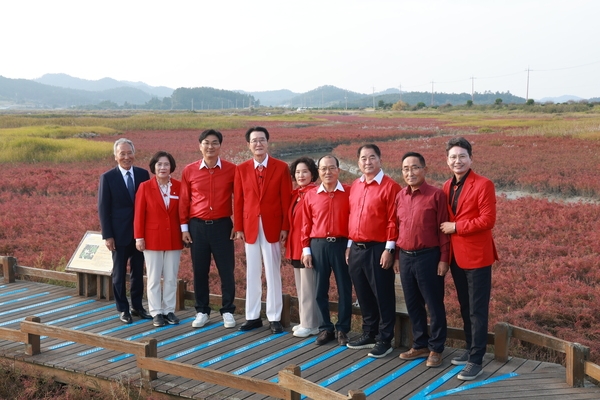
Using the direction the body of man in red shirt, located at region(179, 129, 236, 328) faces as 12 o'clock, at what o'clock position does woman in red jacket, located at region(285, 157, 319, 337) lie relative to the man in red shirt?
The woman in red jacket is roughly at 10 o'clock from the man in red shirt.

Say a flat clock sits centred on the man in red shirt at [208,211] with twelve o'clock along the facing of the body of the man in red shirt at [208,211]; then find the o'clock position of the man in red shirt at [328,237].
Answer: the man in red shirt at [328,237] is roughly at 10 o'clock from the man in red shirt at [208,211].

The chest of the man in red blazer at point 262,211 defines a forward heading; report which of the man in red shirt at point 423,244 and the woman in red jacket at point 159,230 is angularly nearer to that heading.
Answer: the man in red shirt

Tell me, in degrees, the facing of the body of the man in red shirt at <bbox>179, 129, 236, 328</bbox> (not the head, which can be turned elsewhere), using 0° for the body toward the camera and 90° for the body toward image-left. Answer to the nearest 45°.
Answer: approximately 0°

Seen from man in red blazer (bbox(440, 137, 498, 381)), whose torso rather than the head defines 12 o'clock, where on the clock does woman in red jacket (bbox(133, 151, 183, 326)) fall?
The woman in red jacket is roughly at 2 o'clock from the man in red blazer.

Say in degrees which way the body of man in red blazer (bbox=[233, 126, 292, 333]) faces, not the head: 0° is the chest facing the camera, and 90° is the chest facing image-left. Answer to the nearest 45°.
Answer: approximately 0°

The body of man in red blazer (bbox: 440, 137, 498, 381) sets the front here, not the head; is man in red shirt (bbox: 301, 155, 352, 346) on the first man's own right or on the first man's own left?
on the first man's own right
